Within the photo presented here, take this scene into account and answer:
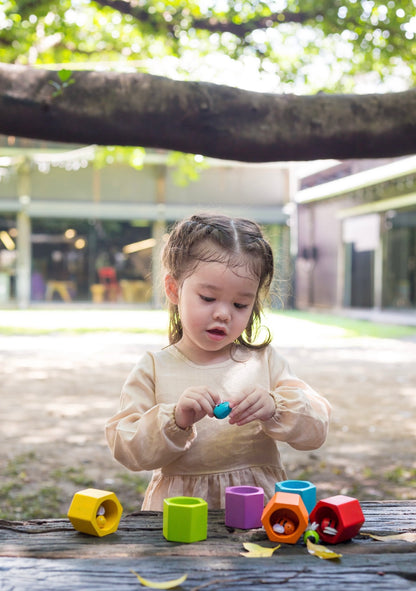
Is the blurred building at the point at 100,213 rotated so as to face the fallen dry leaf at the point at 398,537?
yes

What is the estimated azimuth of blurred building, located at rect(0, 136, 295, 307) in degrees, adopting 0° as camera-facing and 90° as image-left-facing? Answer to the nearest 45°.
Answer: approximately 0°

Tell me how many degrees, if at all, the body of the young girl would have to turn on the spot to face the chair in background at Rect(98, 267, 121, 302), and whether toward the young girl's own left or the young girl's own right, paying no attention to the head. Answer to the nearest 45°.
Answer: approximately 180°

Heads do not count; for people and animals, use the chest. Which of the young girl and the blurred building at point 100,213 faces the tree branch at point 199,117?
the blurred building

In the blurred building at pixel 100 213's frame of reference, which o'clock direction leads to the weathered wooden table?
The weathered wooden table is roughly at 12 o'clock from the blurred building.

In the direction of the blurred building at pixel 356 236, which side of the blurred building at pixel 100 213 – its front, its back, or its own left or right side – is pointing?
left

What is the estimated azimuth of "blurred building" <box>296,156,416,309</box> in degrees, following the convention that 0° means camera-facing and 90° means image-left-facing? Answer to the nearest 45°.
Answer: approximately 45°

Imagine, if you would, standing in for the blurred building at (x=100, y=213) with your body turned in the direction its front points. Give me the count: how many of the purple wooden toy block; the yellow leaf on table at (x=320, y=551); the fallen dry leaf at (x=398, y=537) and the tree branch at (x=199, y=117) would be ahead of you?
4

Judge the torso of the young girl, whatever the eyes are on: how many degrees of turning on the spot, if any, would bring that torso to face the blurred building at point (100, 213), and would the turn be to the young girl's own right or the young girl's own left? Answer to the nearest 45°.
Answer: approximately 180°

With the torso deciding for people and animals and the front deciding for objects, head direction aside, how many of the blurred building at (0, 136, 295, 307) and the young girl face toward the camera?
2
